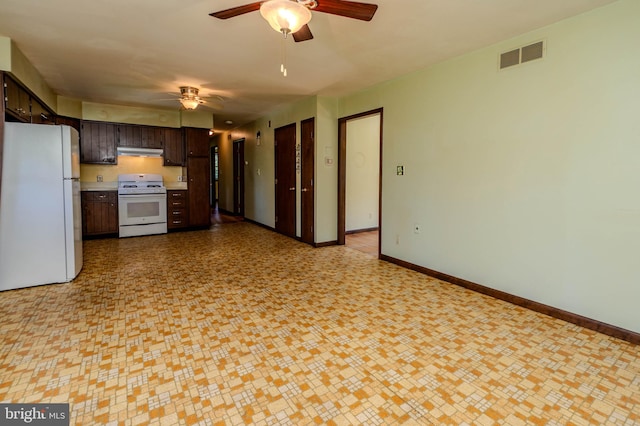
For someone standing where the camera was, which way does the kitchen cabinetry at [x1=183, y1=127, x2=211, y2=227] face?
facing the viewer

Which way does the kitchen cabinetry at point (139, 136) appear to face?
toward the camera

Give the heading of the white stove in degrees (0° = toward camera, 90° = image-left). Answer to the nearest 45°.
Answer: approximately 0°

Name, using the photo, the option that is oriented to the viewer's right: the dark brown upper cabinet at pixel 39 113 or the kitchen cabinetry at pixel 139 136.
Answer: the dark brown upper cabinet

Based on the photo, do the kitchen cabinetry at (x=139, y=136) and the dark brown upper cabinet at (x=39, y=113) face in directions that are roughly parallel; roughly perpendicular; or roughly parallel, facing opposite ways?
roughly perpendicular

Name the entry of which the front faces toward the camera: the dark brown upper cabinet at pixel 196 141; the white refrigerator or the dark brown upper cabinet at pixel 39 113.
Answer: the dark brown upper cabinet at pixel 196 141

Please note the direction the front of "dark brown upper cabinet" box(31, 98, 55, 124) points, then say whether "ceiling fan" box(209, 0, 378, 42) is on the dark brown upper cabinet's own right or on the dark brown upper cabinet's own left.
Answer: on the dark brown upper cabinet's own right

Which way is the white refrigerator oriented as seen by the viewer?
to the viewer's right

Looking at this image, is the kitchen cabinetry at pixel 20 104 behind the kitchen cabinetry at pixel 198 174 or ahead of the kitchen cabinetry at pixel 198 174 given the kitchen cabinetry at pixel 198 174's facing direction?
ahead

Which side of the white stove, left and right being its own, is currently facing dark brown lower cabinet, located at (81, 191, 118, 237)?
right

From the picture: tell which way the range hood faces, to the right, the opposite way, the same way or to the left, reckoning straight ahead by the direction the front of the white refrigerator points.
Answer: to the right

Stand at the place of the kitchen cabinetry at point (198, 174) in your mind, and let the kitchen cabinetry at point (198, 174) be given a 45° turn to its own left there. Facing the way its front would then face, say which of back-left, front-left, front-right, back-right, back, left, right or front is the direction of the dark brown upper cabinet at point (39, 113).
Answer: right
